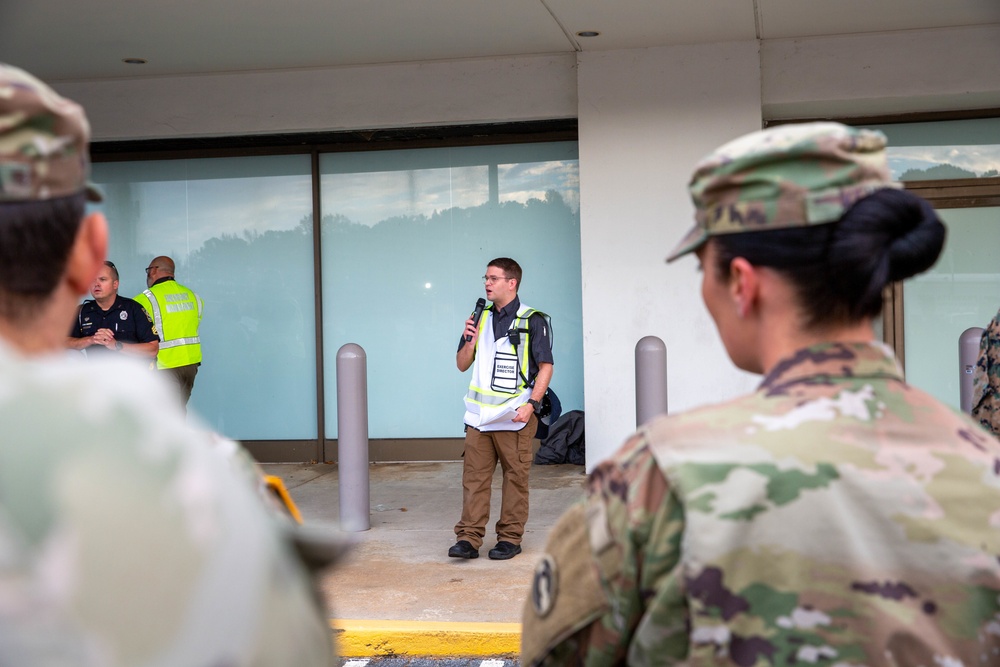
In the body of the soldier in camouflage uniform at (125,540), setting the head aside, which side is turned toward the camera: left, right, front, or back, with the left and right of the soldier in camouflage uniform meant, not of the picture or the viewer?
back

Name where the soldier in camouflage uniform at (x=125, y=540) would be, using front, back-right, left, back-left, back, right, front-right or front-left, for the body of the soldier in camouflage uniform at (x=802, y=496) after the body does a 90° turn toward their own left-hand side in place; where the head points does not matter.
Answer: front

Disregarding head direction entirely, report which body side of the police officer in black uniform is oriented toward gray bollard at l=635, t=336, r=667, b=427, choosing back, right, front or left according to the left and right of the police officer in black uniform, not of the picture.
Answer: left

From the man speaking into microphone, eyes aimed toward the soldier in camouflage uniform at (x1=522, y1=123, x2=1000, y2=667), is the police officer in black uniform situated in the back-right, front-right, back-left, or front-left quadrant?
back-right

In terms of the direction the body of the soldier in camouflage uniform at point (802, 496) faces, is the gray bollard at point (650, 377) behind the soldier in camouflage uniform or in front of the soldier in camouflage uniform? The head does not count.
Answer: in front

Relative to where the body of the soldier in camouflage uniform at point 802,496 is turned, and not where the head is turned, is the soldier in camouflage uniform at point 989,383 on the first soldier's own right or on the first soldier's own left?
on the first soldier's own right

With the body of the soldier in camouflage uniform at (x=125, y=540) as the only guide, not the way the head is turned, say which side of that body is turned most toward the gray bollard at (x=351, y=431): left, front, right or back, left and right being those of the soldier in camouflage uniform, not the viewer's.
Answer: front

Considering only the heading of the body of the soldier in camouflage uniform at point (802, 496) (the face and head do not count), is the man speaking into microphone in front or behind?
in front

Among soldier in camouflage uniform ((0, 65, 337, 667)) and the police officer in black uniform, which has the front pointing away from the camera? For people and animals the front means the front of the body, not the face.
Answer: the soldier in camouflage uniform

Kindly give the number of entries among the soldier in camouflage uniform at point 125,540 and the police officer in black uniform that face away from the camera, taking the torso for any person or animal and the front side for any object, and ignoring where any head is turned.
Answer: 1

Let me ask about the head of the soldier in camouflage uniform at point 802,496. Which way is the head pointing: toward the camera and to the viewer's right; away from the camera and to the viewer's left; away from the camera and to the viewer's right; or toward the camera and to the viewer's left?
away from the camera and to the viewer's left

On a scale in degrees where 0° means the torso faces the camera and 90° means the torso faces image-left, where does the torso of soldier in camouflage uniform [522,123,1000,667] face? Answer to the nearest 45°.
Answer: approximately 135°

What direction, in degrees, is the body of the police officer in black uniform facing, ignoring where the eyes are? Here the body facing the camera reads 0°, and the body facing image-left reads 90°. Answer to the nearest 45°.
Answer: approximately 45°
